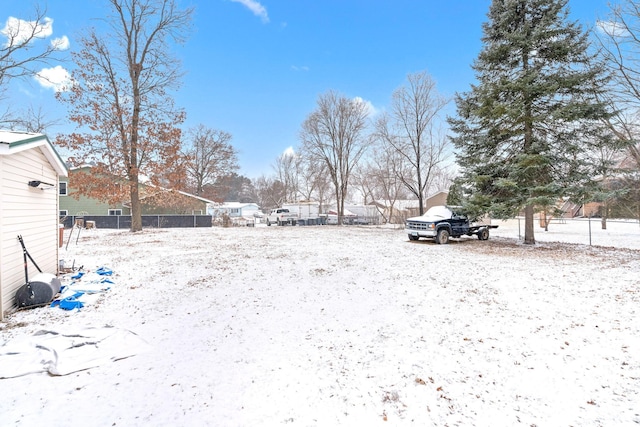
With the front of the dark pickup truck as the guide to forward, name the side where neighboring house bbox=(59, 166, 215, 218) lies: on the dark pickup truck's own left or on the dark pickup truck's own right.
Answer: on the dark pickup truck's own right

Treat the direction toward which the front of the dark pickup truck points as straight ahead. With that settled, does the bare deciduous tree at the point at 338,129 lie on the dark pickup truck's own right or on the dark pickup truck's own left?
on the dark pickup truck's own right

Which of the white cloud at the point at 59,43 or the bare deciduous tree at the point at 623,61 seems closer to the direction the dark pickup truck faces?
the white cloud

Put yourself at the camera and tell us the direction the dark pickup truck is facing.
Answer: facing the viewer and to the left of the viewer
